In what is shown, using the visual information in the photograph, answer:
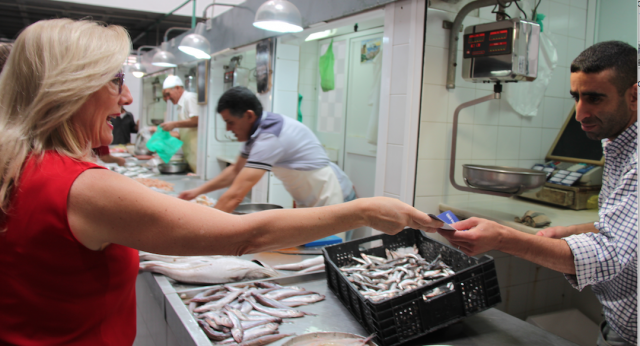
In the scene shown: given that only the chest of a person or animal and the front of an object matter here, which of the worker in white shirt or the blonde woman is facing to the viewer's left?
the worker in white shirt

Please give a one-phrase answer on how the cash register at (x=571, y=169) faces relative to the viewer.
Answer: facing the viewer and to the left of the viewer

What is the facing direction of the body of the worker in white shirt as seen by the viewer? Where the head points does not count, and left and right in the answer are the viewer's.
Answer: facing to the left of the viewer

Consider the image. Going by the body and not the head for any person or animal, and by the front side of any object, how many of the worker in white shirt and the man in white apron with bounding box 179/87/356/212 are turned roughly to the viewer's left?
2

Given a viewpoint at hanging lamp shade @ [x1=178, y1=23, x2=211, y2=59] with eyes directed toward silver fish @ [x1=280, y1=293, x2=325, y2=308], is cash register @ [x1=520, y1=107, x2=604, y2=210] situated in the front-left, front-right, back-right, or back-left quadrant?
front-left

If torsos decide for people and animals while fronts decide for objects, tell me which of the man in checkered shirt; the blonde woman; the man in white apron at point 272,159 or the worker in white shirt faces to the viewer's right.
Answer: the blonde woman

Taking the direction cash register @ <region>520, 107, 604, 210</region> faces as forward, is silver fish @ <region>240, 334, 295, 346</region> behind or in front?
in front

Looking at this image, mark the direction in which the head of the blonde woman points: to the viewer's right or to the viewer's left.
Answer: to the viewer's right

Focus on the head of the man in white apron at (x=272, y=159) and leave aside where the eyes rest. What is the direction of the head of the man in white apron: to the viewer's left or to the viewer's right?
to the viewer's left

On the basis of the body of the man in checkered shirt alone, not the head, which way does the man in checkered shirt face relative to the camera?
to the viewer's left

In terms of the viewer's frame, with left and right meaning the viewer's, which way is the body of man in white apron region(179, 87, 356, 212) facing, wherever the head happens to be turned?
facing to the left of the viewer

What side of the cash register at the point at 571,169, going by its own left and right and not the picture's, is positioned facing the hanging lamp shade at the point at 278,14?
front

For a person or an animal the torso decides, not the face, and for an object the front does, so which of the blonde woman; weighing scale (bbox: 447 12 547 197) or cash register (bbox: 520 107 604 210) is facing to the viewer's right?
the blonde woman

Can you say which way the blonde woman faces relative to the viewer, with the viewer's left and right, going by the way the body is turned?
facing to the right of the viewer

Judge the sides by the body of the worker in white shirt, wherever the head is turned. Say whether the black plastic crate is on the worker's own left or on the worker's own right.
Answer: on the worker's own left
